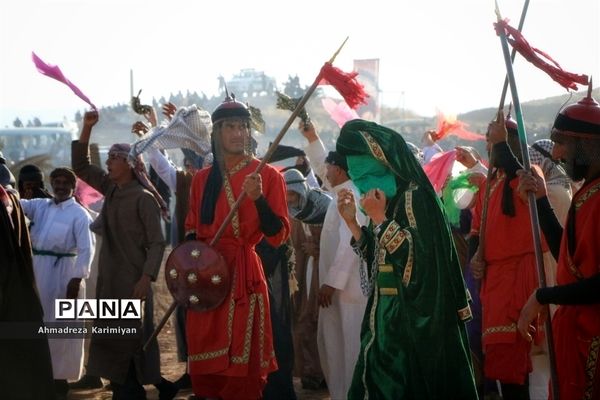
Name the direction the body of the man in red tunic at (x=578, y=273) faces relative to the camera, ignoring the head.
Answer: to the viewer's left

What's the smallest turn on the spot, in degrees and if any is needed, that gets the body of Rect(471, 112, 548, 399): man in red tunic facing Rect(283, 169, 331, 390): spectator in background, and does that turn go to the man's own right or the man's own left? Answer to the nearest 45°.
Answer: approximately 45° to the man's own right

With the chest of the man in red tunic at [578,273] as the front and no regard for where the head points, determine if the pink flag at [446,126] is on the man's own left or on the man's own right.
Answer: on the man's own right

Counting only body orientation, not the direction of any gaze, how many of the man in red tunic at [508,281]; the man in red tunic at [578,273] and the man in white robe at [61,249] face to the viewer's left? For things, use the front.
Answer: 2

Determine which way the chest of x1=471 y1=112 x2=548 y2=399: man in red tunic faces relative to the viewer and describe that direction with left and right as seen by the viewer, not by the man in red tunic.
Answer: facing to the left of the viewer

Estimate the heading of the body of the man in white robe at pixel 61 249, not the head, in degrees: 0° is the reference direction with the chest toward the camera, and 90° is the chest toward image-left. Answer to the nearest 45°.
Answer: approximately 0°
